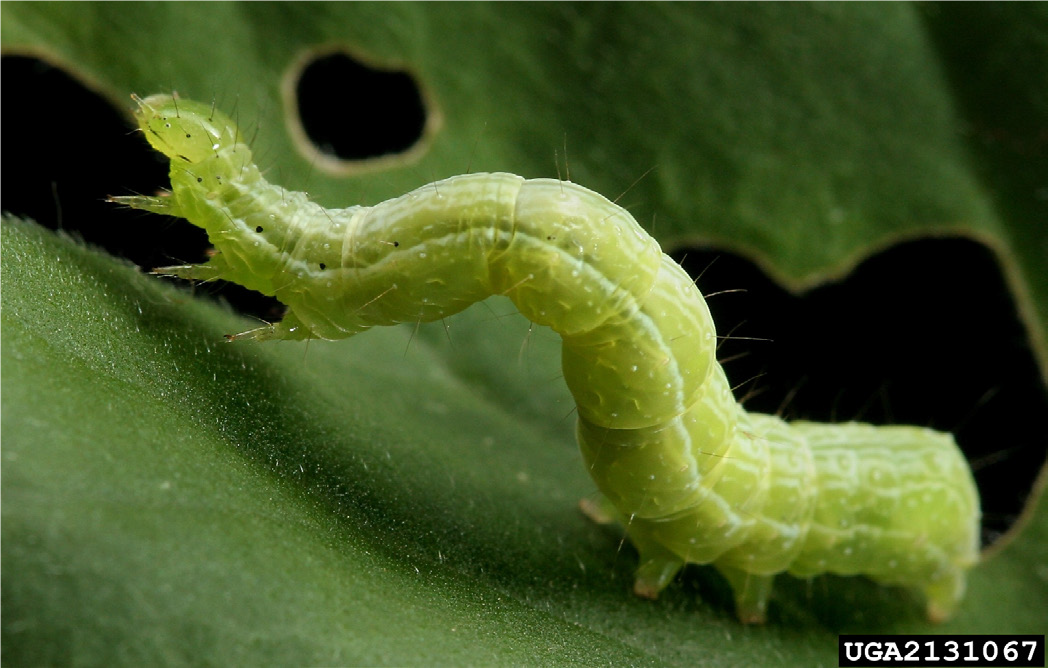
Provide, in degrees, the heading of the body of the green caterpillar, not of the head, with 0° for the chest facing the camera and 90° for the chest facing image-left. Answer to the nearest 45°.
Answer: approximately 90°
